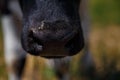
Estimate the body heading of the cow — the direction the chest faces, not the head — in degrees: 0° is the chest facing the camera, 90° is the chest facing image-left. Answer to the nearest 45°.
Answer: approximately 0°
